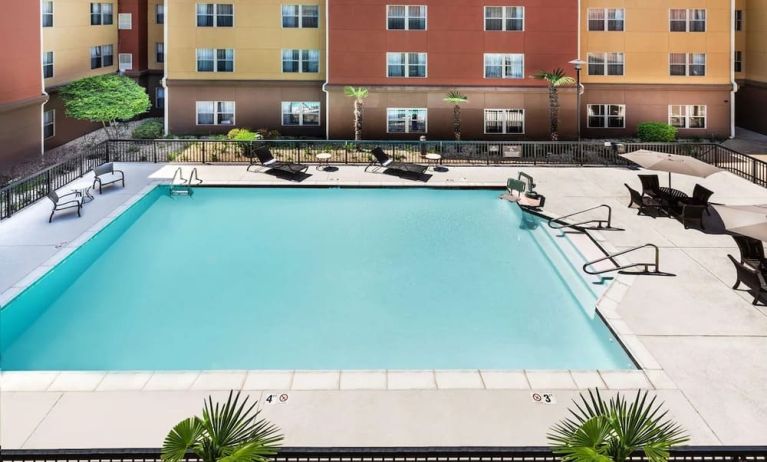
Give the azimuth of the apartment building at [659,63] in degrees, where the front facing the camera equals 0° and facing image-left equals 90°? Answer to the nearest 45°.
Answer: approximately 0°

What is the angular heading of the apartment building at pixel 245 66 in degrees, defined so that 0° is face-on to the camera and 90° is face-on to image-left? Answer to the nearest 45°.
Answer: approximately 0°

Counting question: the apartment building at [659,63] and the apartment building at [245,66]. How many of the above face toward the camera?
2

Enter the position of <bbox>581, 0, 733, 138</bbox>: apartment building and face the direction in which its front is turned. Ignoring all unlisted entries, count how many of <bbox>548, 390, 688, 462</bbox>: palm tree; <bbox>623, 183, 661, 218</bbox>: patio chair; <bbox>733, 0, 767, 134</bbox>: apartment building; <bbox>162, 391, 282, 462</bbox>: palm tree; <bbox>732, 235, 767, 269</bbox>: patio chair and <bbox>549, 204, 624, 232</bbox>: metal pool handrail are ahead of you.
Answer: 5

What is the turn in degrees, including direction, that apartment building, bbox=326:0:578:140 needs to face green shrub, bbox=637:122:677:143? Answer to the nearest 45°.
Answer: approximately 90° to its left

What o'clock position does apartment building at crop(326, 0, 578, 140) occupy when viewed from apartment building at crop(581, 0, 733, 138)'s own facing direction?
apartment building at crop(326, 0, 578, 140) is roughly at 2 o'clock from apartment building at crop(581, 0, 733, 138).

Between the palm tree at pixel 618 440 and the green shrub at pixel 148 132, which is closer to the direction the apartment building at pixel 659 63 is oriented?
the palm tree
